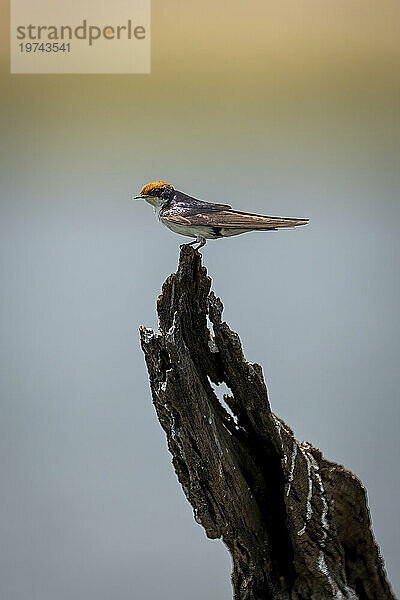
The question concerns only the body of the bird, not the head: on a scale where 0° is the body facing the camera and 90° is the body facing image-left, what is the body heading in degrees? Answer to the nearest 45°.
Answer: approximately 90°
